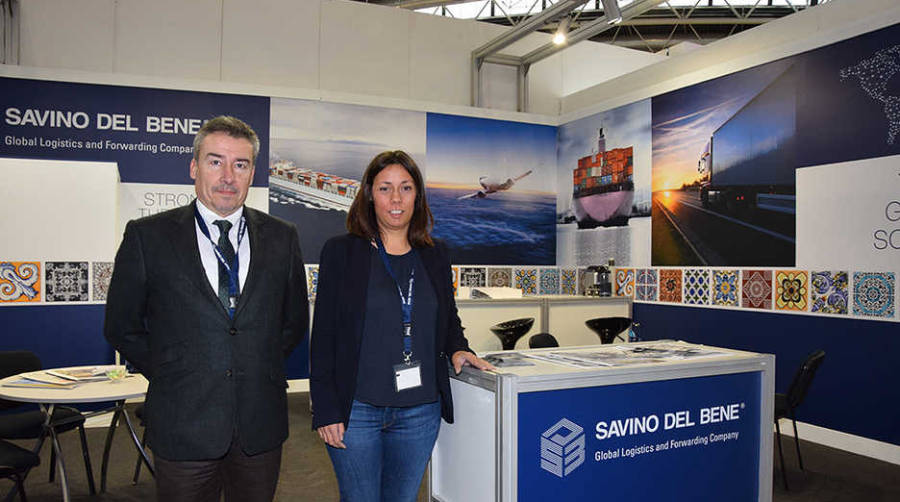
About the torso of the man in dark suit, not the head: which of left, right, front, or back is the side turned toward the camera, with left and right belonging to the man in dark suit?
front

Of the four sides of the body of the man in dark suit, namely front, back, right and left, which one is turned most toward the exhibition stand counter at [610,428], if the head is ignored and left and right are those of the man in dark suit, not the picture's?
left

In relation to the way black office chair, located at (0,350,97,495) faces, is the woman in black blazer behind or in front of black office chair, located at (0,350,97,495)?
in front

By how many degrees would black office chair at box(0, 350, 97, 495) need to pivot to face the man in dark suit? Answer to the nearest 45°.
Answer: approximately 45° to its right

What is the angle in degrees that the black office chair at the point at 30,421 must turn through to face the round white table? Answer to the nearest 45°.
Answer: approximately 45° to its right

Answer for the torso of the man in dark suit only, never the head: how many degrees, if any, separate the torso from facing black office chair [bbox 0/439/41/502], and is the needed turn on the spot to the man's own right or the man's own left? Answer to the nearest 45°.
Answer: approximately 135° to the man's own right

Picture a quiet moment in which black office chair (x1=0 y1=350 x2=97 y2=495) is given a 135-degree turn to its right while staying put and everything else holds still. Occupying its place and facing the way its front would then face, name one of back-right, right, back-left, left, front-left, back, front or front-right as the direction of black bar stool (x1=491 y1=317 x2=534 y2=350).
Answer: back

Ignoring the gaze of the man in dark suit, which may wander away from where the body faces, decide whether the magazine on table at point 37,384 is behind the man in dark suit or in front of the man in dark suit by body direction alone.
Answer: behind

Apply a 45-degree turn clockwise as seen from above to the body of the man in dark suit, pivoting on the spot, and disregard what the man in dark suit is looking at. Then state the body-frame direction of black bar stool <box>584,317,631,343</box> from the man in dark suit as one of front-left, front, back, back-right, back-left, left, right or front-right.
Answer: back
